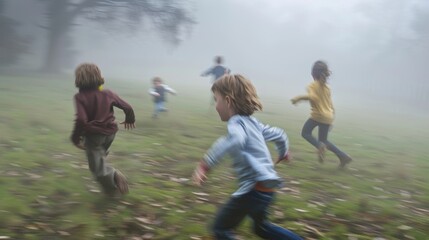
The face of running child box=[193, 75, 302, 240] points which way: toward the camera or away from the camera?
away from the camera

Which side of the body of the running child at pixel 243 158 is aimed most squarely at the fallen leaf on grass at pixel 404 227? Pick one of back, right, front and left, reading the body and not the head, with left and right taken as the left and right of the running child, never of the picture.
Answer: right

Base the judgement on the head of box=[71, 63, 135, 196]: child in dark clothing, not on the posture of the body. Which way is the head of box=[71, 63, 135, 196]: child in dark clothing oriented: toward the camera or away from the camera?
away from the camera

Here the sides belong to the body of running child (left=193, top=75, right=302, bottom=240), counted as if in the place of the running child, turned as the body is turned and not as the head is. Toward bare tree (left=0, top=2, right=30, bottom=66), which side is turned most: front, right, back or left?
front
